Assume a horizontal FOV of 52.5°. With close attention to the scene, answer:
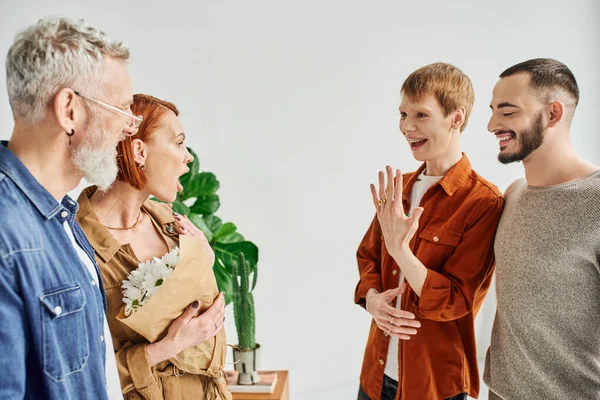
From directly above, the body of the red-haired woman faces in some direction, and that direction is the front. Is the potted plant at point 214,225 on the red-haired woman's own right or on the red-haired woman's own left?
on the red-haired woman's own left

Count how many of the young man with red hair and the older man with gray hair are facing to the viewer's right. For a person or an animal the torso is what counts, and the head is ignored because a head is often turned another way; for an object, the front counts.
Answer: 1

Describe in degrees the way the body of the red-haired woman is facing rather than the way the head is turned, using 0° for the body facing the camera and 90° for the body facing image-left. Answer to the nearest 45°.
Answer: approximately 315°

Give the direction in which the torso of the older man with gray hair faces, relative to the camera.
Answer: to the viewer's right

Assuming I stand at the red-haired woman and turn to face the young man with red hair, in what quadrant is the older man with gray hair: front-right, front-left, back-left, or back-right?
back-right

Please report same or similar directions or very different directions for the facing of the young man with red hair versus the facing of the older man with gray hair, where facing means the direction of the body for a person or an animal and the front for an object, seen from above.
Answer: very different directions

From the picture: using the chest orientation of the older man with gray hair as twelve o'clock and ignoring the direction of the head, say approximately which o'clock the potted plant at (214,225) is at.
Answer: The potted plant is roughly at 10 o'clock from the older man with gray hair.

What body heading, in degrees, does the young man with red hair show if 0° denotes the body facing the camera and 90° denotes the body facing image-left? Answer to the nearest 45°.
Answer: approximately 45°

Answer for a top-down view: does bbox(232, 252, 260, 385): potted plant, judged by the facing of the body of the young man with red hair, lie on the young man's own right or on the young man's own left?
on the young man's own right

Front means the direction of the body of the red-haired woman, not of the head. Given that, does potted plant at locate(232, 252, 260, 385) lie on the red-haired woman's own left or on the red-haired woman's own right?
on the red-haired woman's own left

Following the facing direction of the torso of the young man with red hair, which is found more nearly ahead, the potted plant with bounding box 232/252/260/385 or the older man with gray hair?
the older man with gray hair

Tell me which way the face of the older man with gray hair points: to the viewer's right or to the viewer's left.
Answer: to the viewer's right

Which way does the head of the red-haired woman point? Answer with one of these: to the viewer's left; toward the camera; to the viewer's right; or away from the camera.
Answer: to the viewer's right
